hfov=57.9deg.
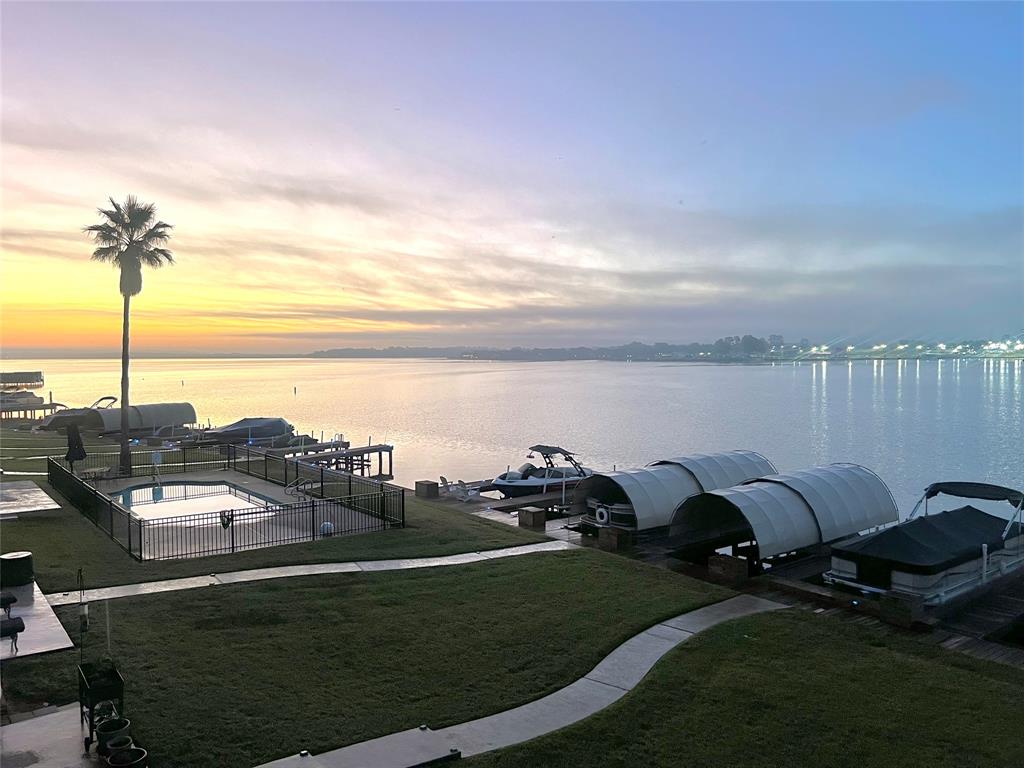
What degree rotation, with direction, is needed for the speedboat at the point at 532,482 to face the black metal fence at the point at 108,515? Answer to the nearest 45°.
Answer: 0° — it already faces it

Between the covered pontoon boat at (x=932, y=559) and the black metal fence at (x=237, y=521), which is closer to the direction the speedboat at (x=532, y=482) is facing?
the black metal fence

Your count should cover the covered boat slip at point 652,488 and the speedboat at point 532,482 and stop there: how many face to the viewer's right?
0

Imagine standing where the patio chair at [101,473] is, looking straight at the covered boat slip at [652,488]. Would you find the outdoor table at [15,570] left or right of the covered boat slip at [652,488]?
right
